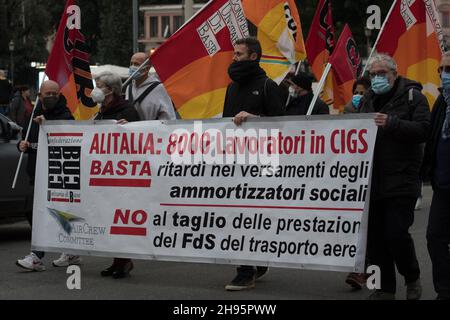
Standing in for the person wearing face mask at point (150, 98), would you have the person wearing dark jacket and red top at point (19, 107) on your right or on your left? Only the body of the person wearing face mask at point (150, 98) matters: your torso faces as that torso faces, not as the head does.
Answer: on your right

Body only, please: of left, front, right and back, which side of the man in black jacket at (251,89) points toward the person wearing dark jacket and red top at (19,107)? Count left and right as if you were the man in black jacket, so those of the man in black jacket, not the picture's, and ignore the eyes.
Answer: right

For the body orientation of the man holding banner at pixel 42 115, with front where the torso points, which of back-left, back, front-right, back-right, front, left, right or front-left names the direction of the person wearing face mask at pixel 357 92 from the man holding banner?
back-left

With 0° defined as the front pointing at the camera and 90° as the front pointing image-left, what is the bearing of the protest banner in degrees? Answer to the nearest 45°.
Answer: approximately 0°

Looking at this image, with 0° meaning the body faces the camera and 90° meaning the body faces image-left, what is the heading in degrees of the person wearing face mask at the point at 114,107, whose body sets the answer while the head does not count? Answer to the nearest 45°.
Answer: approximately 45°

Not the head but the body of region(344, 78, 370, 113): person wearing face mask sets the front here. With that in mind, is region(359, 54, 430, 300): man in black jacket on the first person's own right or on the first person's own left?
on the first person's own left

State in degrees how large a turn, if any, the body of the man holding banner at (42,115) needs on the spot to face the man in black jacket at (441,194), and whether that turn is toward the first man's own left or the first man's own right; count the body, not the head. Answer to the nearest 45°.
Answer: approximately 90° to the first man's own left
